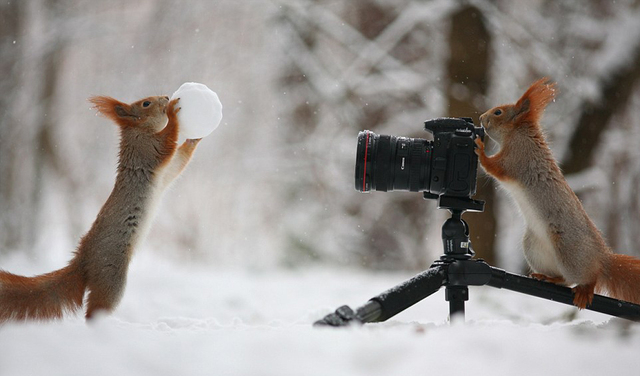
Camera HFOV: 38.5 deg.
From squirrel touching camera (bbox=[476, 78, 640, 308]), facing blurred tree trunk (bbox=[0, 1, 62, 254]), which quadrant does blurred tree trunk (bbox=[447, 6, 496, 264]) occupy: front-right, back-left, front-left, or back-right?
front-right

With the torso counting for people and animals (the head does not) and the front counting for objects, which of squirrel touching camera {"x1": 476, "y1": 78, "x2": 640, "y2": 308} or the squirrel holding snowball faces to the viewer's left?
the squirrel touching camera

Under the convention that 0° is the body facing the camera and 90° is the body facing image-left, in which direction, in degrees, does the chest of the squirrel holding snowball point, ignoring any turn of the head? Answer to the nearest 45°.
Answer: approximately 270°

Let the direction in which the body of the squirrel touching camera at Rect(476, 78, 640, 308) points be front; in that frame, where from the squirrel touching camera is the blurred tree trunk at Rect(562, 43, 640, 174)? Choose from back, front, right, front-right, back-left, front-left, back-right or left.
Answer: right

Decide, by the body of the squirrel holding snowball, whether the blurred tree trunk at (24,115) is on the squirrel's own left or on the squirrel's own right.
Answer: on the squirrel's own left

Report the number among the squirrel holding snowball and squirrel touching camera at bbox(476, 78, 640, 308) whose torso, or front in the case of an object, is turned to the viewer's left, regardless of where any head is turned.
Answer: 1

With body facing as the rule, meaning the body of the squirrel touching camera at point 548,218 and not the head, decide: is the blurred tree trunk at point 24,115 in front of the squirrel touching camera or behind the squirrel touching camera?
in front

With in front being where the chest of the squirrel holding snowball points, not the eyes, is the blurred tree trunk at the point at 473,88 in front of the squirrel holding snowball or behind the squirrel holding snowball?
in front

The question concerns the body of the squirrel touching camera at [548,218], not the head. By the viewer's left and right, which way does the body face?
facing to the left of the viewer
